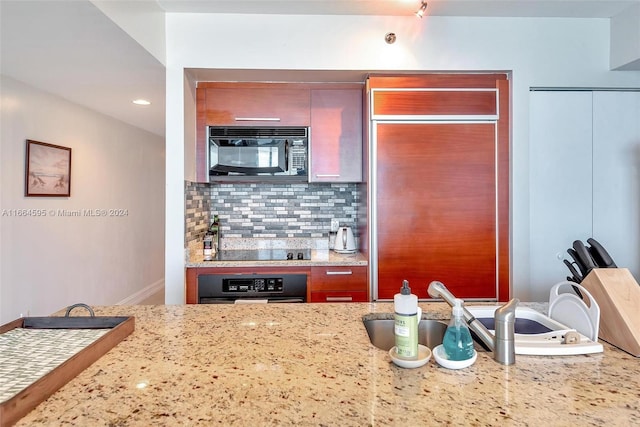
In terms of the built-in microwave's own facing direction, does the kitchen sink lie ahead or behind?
ahead

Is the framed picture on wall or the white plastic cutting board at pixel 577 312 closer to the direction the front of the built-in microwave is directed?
the white plastic cutting board

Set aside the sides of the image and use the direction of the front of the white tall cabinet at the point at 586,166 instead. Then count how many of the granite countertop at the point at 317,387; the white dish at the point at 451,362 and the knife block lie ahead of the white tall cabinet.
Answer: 3

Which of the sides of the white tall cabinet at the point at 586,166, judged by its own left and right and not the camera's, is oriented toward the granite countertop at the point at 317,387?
front

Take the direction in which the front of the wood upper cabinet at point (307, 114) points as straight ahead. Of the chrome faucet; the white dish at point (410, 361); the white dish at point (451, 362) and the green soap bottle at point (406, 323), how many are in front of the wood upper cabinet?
4

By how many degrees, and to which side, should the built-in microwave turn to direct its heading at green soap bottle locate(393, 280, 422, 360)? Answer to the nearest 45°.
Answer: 0° — it already faces it

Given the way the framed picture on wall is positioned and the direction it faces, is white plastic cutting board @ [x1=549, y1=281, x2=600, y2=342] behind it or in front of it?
in front

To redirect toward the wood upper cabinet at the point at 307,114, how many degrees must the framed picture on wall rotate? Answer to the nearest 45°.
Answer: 0° — it already faces it

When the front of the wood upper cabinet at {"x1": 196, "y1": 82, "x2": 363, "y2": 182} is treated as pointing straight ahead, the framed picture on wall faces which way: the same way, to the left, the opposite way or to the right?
to the left

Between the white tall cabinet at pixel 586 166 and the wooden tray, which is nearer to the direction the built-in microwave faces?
the wooden tray

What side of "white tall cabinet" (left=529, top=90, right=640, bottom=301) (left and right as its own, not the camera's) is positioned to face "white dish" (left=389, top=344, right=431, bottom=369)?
front

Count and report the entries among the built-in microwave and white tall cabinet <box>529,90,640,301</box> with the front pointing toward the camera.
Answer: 2

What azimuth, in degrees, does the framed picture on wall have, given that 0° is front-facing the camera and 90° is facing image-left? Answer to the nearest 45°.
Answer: approximately 315°

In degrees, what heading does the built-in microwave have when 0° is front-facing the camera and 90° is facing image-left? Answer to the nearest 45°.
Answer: approximately 0°
